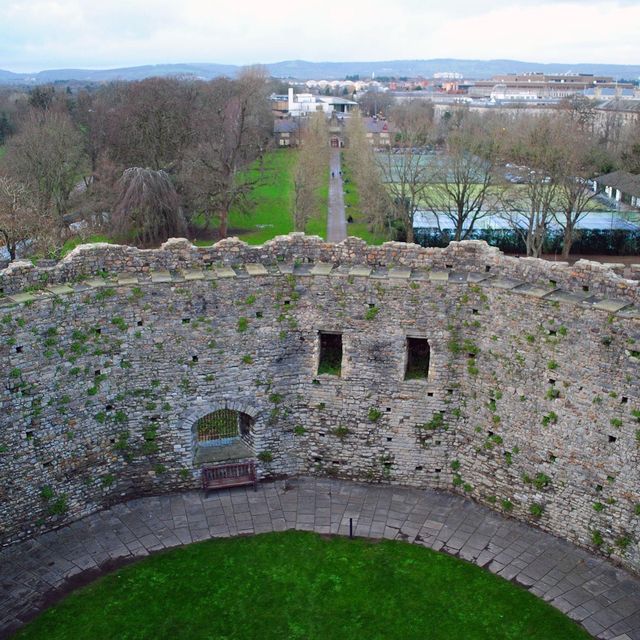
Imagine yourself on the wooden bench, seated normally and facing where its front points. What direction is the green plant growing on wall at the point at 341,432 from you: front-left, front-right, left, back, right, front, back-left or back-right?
left

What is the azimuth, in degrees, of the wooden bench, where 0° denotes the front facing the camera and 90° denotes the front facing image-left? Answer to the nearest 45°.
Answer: approximately 0°

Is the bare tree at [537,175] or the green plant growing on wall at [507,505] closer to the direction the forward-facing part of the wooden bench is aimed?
the green plant growing on wall

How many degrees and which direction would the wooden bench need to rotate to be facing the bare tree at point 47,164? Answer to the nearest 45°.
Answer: approximately 180°

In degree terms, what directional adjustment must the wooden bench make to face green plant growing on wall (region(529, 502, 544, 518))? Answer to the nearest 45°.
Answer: approximately 90° to its left

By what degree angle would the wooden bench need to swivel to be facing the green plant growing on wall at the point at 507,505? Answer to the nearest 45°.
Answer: approximately 90° to its left

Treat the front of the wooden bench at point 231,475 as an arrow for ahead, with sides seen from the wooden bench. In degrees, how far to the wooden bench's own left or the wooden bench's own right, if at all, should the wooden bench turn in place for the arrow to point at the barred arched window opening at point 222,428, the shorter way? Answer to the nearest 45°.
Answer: approximately 180°

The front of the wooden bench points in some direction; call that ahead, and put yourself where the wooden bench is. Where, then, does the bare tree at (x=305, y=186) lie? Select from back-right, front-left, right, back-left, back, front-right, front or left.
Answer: back

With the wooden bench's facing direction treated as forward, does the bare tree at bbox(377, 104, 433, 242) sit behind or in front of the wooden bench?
behind

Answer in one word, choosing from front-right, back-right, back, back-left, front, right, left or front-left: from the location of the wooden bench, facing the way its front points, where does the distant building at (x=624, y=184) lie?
back-left

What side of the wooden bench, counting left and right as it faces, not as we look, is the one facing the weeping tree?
back

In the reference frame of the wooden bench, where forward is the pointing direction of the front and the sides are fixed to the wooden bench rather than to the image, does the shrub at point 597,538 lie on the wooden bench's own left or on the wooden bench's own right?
on the wooden bench's own left

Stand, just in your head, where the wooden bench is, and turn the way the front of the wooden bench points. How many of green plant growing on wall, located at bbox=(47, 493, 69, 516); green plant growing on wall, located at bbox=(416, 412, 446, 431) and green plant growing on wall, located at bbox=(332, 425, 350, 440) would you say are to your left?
2
